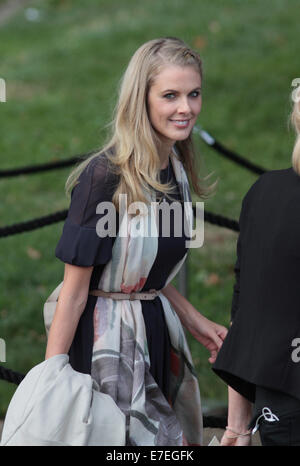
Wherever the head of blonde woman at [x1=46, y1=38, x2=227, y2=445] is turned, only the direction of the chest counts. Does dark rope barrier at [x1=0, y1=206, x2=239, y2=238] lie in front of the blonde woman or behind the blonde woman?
behind

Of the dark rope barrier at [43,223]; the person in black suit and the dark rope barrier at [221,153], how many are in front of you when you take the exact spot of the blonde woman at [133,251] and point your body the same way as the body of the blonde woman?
1

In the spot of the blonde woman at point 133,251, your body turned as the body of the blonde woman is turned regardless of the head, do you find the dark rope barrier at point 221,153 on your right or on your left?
on your left

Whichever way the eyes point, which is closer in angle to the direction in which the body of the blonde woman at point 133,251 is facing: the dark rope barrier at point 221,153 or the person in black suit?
the person in black suit

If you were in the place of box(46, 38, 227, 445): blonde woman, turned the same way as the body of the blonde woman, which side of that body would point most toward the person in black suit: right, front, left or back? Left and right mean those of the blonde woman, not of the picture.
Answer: front

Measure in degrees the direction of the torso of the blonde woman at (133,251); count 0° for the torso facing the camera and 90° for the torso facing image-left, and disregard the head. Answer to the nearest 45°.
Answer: approximately 315°
